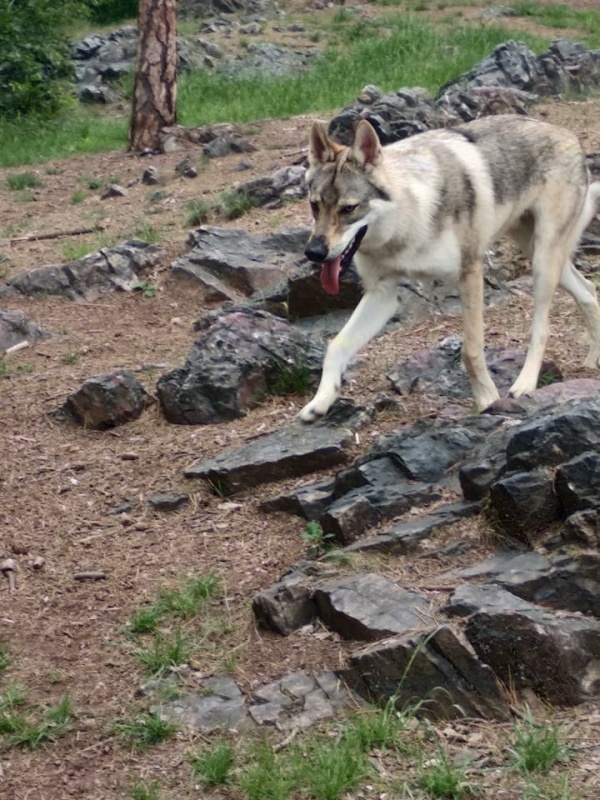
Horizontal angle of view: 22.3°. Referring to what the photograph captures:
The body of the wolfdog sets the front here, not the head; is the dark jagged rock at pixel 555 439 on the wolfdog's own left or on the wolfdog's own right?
on the wolfdog's own left

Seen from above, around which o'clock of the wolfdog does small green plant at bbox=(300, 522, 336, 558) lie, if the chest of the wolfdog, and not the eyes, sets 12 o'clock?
The small green plant is roughly at 11 o'clock from the wolfdog.

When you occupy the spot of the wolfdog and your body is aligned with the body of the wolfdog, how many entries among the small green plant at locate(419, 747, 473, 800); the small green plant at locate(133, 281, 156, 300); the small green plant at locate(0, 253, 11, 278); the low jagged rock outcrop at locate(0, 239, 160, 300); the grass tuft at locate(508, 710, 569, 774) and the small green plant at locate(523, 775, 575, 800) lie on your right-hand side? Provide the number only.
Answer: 3

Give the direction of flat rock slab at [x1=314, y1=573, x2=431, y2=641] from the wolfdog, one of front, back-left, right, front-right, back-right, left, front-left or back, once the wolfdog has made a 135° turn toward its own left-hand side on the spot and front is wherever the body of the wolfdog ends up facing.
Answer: right

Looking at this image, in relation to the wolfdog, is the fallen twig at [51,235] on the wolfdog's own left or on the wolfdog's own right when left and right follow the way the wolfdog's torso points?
on the wolfdog's own right

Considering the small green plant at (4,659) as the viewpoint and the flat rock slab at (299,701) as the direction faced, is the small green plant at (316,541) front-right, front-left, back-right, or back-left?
front-left

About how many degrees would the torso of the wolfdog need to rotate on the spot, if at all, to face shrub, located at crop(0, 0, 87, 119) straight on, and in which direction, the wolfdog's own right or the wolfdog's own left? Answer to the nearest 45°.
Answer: approximately 90° to the wolfdog's own right

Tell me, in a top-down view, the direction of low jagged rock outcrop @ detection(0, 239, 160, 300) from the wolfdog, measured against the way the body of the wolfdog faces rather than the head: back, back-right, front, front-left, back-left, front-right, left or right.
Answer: right

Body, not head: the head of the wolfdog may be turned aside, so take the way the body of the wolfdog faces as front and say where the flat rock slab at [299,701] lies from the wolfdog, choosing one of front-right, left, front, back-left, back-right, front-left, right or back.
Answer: front-left

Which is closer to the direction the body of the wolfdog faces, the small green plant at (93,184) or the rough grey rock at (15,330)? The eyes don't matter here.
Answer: the rough grey rock

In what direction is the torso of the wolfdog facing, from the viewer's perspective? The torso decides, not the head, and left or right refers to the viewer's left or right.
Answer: facing the viewer and to the left of the viewer

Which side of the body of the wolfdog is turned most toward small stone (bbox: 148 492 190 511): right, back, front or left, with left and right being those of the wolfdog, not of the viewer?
front
